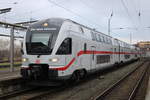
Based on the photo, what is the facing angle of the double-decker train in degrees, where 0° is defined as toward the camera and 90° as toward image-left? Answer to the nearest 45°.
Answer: approximately 45°
